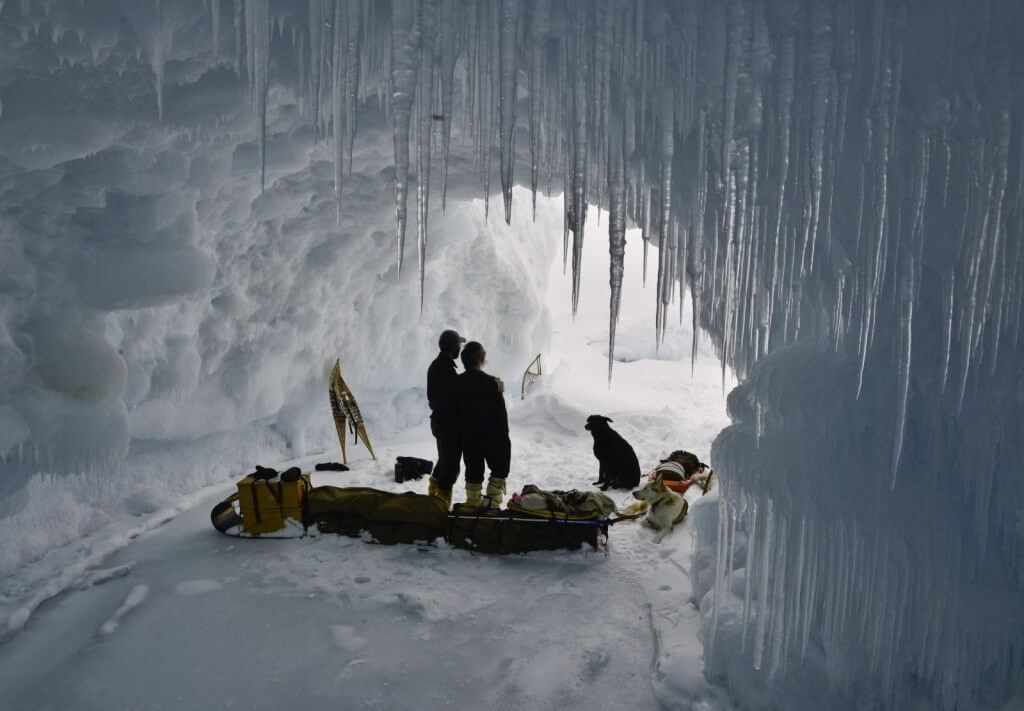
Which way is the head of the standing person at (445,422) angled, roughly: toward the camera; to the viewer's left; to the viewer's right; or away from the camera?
to the viewer's right

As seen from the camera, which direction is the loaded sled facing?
to the viewer's left

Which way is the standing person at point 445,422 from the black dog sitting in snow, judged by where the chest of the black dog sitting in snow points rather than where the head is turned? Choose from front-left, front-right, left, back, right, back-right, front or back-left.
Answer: front-left
